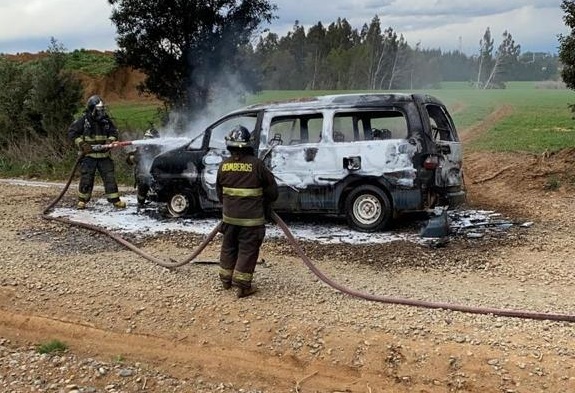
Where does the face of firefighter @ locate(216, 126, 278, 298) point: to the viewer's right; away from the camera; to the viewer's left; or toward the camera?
away from the camera

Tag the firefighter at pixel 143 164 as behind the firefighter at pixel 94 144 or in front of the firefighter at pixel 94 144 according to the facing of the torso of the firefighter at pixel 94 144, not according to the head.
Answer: in front

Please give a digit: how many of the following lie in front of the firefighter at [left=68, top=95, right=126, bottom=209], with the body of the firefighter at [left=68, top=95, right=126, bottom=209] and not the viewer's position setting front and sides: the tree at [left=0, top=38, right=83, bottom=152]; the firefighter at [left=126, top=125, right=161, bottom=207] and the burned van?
2

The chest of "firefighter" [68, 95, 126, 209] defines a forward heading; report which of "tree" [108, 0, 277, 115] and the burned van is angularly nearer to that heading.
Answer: the burned van

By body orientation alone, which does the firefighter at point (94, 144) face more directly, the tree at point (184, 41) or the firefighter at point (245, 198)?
the firefighter

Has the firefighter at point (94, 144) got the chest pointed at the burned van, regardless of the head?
yes

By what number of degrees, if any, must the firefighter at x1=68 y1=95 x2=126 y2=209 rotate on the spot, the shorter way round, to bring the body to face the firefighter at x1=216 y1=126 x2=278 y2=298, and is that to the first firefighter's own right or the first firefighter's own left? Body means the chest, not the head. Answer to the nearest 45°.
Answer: approximately 45° to the first firefighter's own right

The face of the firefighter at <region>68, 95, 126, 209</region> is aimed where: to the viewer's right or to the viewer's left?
to the viewer's right

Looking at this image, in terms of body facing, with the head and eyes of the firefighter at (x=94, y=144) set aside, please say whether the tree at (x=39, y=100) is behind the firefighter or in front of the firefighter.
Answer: behind

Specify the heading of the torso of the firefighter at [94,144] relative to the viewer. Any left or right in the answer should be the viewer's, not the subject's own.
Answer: facing the viewer and to the right of the viewer

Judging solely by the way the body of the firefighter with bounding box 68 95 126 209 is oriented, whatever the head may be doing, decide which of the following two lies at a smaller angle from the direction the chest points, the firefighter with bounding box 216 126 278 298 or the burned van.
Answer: the burned van

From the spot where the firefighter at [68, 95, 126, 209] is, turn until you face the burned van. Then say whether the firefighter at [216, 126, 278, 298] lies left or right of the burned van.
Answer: right

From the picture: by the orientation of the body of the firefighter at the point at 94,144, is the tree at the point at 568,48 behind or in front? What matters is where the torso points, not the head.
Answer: in front
